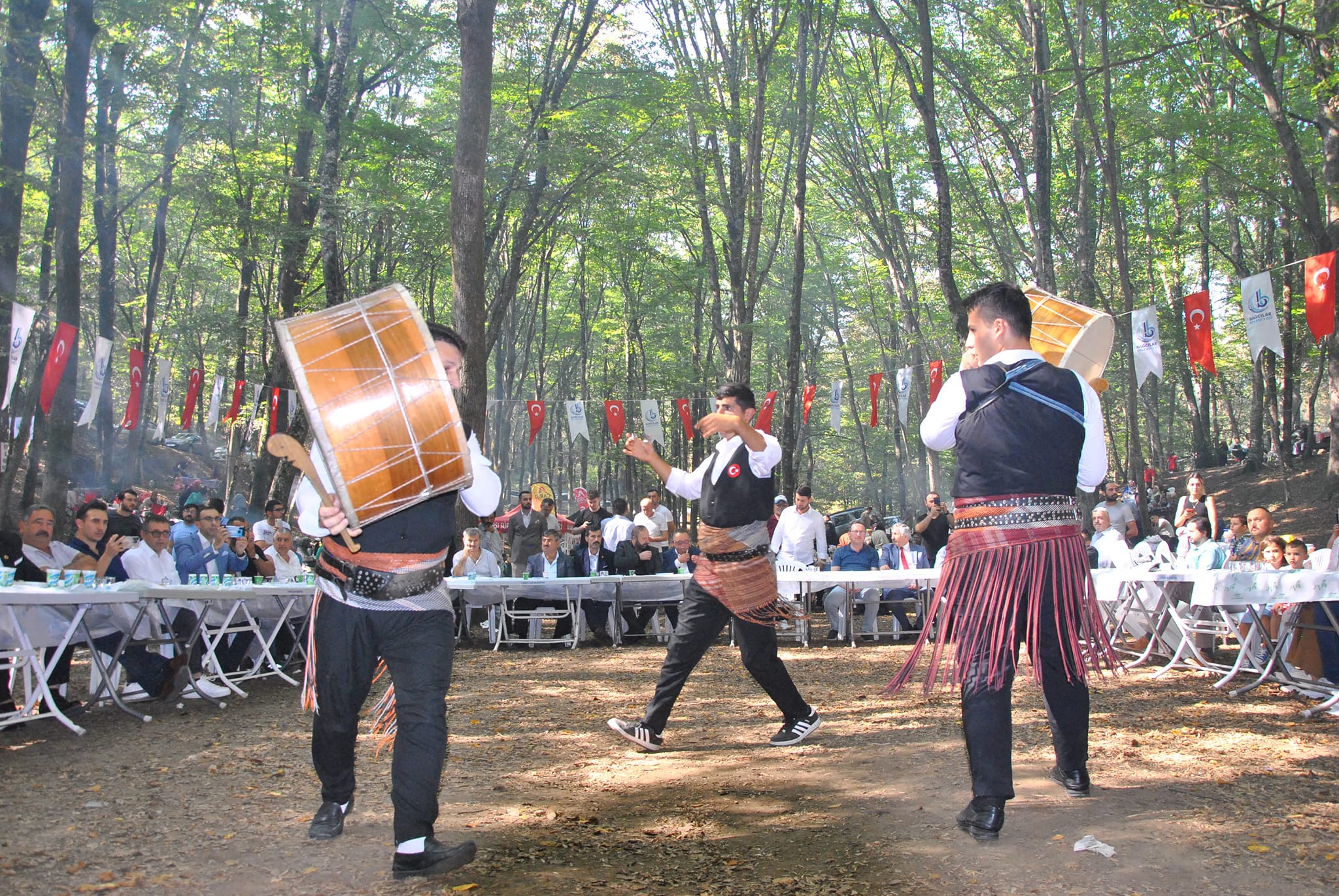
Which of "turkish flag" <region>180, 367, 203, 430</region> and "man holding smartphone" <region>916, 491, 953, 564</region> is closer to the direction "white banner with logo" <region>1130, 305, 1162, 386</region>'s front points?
the man holding smartphone

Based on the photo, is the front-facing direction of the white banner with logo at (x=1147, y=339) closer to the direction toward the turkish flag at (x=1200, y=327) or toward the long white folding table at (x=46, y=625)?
the long white folding table

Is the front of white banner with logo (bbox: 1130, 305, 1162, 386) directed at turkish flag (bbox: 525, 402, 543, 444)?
no

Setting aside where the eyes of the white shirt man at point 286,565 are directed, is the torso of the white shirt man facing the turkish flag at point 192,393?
no

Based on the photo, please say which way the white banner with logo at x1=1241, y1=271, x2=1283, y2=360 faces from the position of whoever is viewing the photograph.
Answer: facing the viewer

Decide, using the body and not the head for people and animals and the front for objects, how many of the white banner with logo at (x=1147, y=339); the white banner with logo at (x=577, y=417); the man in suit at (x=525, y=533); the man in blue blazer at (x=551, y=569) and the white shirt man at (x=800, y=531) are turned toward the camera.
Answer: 5

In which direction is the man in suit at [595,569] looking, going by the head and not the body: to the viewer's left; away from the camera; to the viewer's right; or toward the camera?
toward the camera

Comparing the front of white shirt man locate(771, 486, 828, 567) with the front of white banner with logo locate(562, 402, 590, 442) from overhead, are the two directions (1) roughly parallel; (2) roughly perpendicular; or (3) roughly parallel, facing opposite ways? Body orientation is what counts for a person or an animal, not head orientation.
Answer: roughly parallel

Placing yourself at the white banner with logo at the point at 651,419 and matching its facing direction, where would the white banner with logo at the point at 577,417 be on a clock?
the white banner with logo at the point at 577,417 is roughly at 3 o'clock from the white banner with logo at the point at 651,419.

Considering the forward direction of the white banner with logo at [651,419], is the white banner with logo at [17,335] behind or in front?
in front

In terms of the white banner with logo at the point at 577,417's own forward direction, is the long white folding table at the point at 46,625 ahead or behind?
ahead

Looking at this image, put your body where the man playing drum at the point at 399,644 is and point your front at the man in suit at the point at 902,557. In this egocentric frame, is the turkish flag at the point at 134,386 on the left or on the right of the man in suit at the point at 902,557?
left

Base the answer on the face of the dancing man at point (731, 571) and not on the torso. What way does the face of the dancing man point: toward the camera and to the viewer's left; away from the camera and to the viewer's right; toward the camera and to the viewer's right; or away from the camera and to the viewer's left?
toward the camera and to the viewer's left

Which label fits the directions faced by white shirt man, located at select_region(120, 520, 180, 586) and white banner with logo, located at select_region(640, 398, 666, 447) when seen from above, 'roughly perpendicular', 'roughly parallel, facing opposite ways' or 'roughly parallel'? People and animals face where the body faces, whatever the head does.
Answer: roughly perpendicular

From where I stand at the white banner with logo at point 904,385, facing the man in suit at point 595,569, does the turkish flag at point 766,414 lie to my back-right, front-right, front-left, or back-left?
front-right

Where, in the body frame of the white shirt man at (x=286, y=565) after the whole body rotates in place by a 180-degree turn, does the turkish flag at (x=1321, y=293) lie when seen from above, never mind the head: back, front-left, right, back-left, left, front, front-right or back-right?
back-right

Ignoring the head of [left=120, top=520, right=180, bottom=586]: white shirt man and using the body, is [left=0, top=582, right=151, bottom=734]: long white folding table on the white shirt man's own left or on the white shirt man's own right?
on the white shirt man's own right

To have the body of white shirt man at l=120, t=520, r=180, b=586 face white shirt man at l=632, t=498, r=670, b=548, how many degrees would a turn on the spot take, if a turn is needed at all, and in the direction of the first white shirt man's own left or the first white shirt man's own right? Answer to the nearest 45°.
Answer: approximately 90° to the first white shirt man's own left

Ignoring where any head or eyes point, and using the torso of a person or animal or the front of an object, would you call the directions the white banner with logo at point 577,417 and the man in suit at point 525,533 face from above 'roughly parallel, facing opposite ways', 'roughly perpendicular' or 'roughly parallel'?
roughly parallel

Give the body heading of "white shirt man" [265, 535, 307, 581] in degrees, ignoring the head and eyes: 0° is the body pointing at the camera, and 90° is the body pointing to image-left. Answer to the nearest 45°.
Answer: approximately 315°
